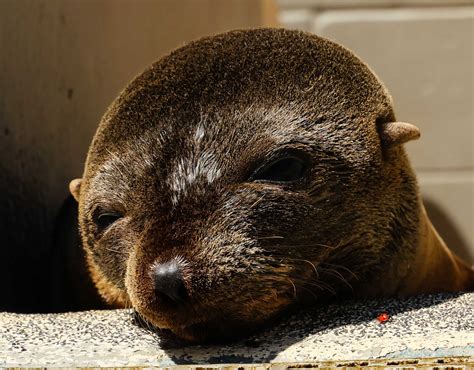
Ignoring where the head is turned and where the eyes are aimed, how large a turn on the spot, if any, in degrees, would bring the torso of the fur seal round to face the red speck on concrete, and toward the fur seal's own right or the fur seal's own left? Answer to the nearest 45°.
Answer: approximately 90° to the fur seal's own left

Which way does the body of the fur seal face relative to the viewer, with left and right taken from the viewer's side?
facing the viewer and to the left of the viewer
